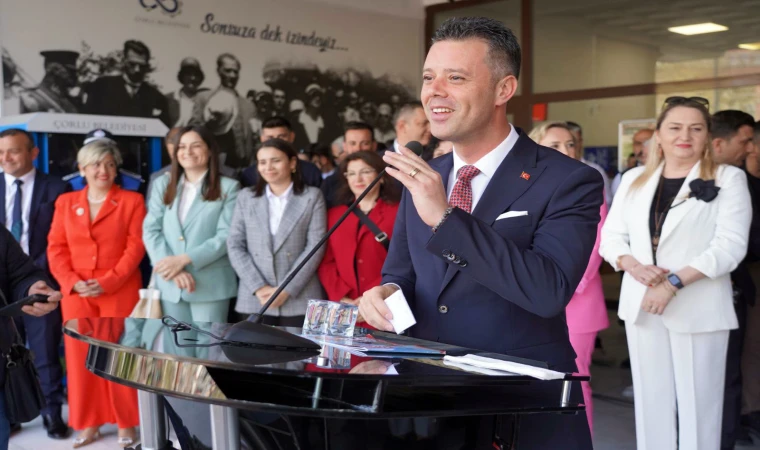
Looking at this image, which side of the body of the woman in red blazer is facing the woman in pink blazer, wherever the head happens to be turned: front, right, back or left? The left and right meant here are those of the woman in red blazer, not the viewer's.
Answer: left

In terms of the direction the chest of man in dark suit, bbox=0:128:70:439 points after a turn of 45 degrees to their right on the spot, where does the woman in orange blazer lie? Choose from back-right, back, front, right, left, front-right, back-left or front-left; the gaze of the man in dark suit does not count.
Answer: left

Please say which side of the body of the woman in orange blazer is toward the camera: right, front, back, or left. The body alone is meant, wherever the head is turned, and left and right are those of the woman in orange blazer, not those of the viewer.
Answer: front

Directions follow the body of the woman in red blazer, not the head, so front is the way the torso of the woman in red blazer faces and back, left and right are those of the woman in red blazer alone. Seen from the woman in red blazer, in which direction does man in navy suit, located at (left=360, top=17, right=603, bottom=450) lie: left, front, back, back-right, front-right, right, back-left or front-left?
front

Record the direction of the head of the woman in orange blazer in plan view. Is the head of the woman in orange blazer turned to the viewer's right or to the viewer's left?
to the viewer's right

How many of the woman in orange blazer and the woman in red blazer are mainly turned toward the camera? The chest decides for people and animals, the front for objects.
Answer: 2

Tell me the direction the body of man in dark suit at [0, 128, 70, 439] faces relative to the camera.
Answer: toward the camera

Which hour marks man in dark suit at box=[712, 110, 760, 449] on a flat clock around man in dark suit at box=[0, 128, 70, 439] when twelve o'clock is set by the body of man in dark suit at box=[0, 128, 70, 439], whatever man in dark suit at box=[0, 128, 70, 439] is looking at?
man in dark suit at box=[712, 110, 760, 449] is roughly at 10 o'clock from man in dark suit at box=[0, 128, 70, 439].

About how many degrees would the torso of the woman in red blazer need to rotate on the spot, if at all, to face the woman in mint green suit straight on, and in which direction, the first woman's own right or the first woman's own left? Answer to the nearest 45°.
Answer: approximately 90° to the first woman's own right

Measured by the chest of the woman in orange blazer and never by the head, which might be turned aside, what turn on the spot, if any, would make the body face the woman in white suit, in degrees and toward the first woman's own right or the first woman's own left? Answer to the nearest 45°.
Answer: approximately 45° to the first woman's own left
